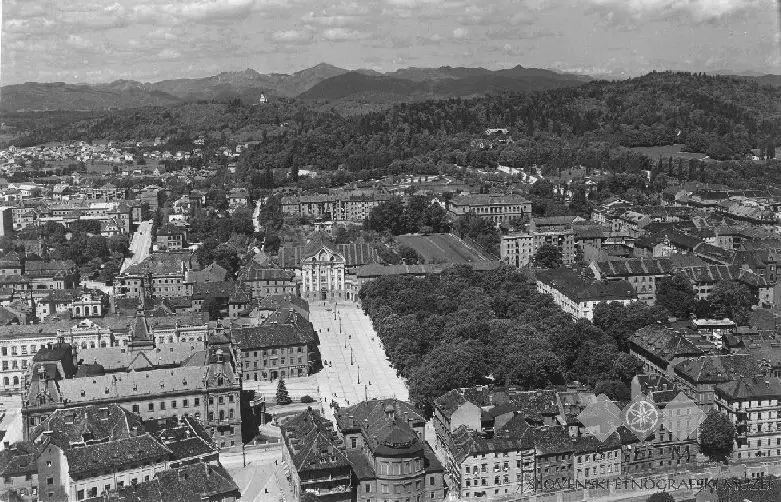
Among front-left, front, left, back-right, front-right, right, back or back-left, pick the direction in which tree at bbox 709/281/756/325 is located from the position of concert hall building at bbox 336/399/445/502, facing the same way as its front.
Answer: front-right

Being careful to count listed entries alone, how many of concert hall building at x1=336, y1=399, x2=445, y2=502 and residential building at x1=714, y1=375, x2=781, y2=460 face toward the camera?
2

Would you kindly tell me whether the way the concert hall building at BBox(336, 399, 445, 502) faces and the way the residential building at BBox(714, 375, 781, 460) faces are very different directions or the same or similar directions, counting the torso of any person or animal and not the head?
same or similar directions

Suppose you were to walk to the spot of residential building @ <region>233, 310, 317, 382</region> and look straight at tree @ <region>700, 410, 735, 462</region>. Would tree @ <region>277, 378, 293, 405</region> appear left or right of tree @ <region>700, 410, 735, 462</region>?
right

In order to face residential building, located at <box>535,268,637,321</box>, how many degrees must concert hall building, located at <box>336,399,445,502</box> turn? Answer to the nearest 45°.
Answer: approximately 135° to its left

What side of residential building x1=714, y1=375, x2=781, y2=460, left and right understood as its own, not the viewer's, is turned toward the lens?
front

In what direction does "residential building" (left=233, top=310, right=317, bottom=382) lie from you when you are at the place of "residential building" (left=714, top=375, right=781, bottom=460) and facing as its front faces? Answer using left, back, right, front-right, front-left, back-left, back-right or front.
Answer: right

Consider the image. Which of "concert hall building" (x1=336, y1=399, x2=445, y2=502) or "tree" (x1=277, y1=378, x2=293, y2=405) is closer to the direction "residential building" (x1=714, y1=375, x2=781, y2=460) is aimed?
the concert hall building

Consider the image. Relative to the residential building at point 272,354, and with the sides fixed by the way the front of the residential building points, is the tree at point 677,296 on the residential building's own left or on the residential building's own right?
on the residential building's own left

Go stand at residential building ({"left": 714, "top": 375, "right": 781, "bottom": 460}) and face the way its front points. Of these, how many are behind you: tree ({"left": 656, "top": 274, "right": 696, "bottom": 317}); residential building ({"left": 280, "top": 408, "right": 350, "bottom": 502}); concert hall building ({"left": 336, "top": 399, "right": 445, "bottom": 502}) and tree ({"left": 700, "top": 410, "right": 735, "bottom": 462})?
1

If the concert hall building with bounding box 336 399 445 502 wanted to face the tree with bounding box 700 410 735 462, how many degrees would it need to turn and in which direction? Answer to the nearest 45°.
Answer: approximately 90° to its left

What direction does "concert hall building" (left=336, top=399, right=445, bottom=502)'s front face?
toward the camera
